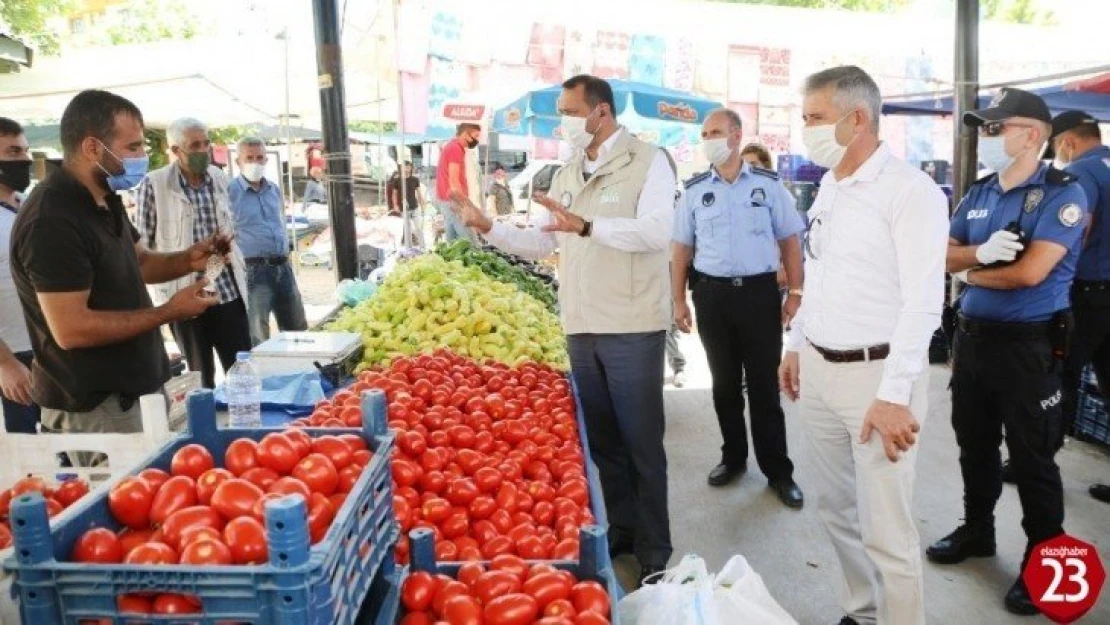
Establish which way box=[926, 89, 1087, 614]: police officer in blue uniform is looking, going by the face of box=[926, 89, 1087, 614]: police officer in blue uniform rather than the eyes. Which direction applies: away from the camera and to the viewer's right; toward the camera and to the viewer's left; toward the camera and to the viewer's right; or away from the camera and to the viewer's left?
toward the camera and to the viewer's left

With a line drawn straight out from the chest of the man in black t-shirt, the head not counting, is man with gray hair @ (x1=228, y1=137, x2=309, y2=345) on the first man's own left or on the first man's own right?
on the first man's own left

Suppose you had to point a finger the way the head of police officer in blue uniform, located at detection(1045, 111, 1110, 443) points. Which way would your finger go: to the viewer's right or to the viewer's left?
to the viewer's left

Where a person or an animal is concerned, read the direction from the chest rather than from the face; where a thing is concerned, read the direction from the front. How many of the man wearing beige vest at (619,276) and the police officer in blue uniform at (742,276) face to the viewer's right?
0

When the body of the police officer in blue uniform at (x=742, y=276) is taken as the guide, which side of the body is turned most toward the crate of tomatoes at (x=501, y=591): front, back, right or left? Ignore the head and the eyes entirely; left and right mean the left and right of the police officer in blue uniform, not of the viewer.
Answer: front

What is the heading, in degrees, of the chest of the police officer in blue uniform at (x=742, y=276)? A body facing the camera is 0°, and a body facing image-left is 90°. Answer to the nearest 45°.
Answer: approximately 0°

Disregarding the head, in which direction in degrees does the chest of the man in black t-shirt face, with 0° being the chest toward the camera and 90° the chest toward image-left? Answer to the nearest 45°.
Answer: approximately 270°

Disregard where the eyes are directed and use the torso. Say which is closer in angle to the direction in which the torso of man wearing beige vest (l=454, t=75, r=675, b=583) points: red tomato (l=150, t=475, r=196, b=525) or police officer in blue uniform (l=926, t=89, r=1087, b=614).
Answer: the red tomato

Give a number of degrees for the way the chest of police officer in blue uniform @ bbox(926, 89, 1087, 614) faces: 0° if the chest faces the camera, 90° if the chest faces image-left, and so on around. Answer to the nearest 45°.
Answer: approximately 45°

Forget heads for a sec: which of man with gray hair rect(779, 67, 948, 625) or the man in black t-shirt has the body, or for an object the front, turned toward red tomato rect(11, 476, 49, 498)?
the man with gray hair

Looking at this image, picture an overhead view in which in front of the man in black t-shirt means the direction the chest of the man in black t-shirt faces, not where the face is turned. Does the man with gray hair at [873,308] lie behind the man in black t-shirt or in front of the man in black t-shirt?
in front

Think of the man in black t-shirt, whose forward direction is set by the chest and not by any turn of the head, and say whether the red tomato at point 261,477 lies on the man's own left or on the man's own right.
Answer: on the man's own right

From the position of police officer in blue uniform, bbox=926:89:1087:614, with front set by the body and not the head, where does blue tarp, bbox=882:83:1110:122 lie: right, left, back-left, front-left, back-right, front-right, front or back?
back-right

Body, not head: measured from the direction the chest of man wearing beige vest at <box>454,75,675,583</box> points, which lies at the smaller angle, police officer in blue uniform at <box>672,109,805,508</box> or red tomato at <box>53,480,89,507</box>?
the red tomato

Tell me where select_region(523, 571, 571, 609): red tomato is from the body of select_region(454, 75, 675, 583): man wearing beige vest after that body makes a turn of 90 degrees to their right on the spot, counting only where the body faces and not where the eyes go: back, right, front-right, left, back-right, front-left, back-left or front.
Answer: back-left
